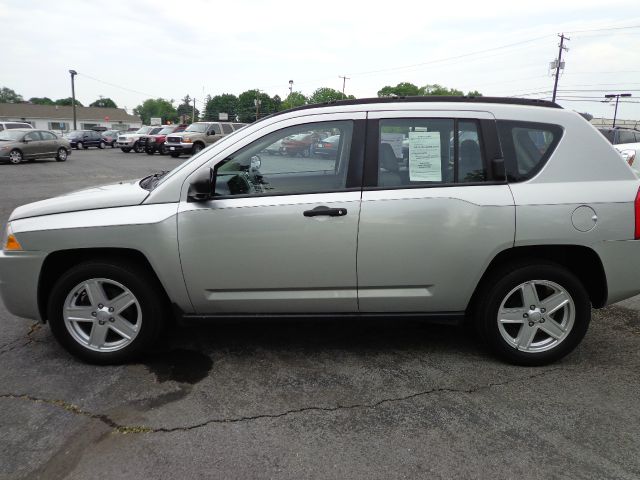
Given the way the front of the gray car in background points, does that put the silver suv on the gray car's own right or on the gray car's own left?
on the gray car's own left

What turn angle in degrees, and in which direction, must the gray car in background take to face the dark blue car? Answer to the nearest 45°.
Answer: approximately 135° to its right

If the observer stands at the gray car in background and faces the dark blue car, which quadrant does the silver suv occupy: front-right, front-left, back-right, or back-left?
back-right

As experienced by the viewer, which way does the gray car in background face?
facing the viewer and to the left of the viewer

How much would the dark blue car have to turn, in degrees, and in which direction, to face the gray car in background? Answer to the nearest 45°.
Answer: approximately 45° to its left

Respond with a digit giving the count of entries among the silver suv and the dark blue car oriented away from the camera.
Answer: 0

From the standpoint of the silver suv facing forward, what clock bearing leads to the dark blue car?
The dark blue car is roughly at 2 o'clock from the silver suv.

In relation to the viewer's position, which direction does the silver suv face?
facing to the left of the viewer

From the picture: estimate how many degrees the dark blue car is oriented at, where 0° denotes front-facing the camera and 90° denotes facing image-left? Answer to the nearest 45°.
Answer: approximately 45°
